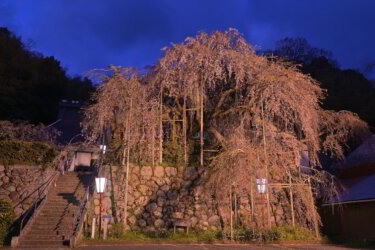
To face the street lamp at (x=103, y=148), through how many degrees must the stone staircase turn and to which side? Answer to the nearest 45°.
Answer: approximately 135° to its left

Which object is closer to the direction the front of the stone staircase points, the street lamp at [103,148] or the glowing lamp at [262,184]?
the glowing lamp

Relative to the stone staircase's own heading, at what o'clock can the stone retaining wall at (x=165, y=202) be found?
The stone retaining wall is roughly at 9 o'clock from the stone staircase.

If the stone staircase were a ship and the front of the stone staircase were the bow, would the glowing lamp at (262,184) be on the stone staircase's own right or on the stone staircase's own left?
on the stone staircase's own left

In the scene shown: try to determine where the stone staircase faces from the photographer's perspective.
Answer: facing the viewer

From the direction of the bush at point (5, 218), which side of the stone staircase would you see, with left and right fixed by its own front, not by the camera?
right
